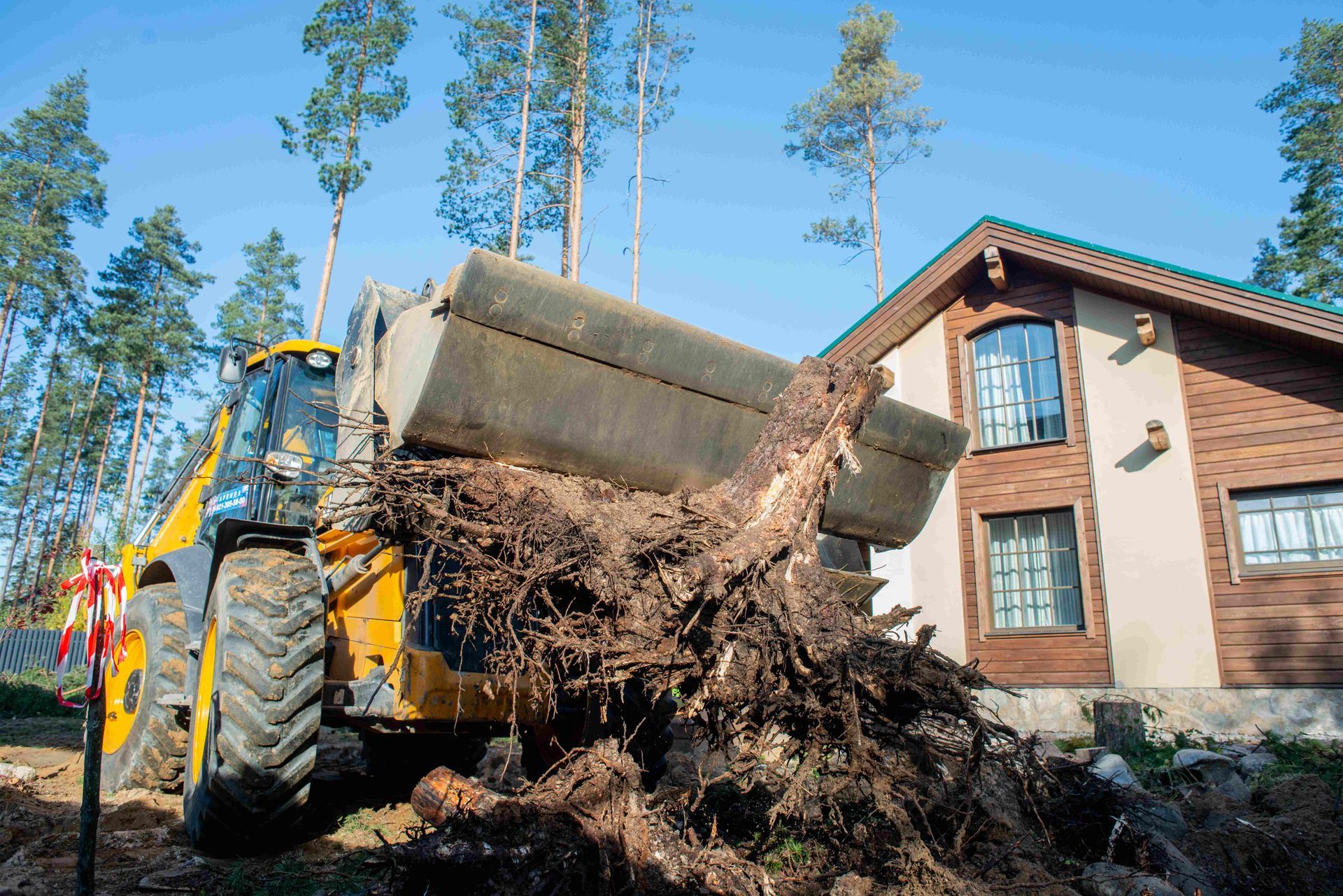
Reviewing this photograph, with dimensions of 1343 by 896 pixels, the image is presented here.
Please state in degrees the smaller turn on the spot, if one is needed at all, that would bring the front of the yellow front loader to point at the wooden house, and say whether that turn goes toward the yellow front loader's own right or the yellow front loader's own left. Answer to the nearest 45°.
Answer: approximately 90° to the yellow front loader's own left

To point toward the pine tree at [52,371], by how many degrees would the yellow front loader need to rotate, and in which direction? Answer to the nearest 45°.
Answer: approximately 180°

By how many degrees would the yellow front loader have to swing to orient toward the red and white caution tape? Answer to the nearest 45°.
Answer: approximately 90° to its right

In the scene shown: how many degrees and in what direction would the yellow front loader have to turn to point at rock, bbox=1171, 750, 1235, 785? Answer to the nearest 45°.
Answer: approximately 45° to its left

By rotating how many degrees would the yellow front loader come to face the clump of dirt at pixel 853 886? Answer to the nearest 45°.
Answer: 0° — it already faces it

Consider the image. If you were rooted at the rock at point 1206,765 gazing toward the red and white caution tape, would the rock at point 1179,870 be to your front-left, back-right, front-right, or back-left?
front-left

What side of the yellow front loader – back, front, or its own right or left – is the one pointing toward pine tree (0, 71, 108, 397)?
back

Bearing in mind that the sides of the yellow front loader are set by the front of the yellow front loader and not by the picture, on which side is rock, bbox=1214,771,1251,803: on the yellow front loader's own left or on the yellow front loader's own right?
on the yellow front loader's own left

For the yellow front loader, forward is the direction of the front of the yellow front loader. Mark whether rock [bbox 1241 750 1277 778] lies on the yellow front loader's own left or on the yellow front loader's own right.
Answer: on the yellow front loader's own left

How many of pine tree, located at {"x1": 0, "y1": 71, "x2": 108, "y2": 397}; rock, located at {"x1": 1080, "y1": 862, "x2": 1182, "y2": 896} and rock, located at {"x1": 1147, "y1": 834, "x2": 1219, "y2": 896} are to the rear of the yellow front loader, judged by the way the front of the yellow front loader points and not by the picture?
1

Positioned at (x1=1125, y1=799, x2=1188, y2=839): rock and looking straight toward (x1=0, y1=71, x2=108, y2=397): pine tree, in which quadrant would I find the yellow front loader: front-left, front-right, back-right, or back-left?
front-left

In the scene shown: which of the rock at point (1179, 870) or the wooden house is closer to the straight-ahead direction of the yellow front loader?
the rock

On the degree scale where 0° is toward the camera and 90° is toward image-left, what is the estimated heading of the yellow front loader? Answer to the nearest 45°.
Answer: approximately 315°
